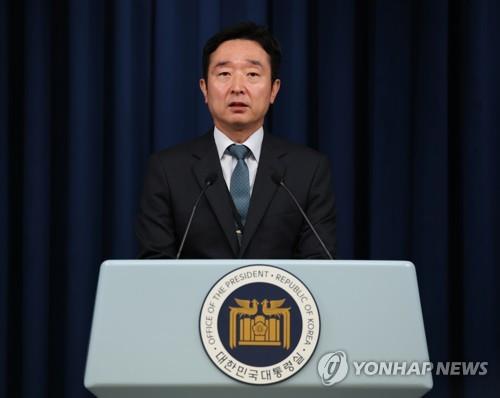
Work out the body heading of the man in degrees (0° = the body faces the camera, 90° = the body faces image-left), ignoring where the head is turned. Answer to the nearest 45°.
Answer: approximately 0°
